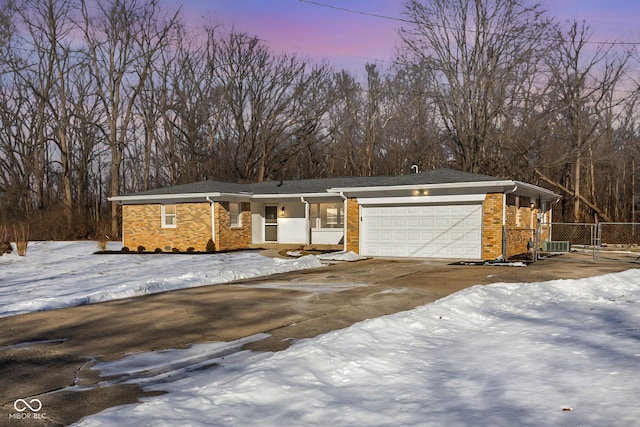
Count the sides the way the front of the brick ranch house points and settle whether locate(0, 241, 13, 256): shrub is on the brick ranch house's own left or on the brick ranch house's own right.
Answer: on the brick ranch house's own right

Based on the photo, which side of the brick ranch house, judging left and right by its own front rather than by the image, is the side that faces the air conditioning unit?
left

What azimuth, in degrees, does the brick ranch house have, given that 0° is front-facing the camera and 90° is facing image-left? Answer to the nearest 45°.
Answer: approximately 0°
